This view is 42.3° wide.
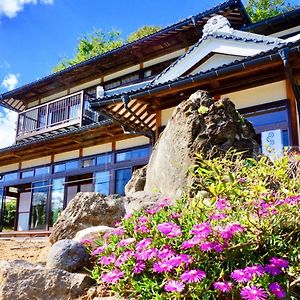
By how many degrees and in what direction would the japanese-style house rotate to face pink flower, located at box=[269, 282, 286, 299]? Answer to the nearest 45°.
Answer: approximately 45° to its left

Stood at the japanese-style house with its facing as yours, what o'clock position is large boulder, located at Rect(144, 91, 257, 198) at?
The large boulder is roughly at 10 o'clock from the japanese-style house.

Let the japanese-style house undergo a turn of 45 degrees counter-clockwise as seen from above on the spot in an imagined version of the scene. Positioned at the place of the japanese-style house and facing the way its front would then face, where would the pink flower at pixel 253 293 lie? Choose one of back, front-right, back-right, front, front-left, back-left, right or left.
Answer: front

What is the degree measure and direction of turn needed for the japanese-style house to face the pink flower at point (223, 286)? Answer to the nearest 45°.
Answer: approximately 45° to its left

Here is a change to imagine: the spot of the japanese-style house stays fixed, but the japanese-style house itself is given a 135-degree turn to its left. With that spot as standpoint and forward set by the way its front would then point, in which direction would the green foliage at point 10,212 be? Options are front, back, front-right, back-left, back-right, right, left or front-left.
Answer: back-left

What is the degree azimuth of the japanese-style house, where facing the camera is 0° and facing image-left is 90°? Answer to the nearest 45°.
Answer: approximately 45°

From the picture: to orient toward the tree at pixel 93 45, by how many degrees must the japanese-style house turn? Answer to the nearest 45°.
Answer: approximately 135° to its right

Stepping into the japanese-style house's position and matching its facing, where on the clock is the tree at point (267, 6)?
The tree is roughly at 6 o'clock from the japanese-style house.
